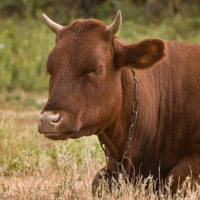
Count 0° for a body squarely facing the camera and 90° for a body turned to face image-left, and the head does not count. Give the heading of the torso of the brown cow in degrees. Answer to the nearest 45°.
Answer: approximately 45°
